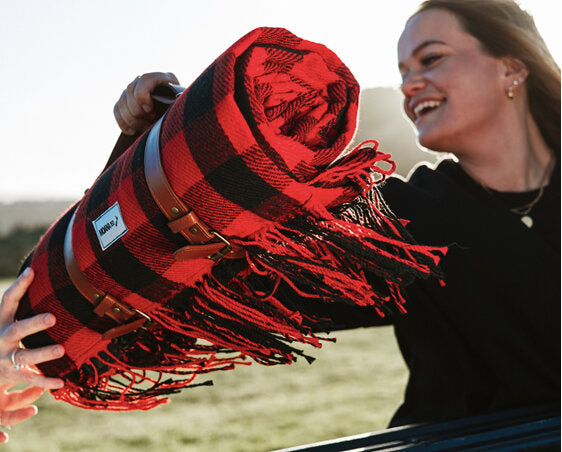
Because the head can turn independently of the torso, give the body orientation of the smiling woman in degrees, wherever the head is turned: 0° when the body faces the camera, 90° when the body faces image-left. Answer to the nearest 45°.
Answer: approximately 45°
